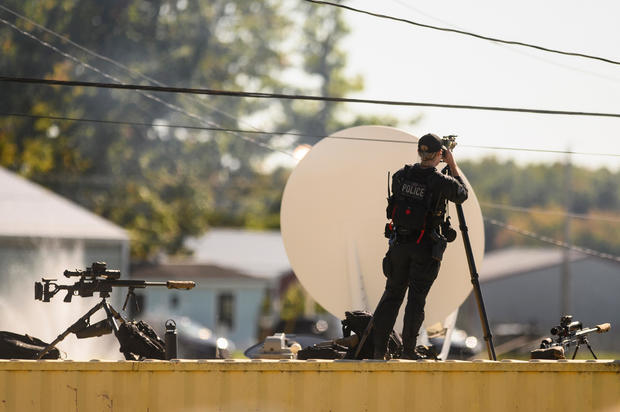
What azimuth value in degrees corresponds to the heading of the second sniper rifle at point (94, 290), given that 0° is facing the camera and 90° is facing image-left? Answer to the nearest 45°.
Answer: approximately 270°

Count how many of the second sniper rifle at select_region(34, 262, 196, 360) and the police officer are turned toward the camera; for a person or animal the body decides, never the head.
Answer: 0

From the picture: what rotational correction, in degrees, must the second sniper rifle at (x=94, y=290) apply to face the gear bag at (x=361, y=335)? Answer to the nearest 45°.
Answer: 0° — it already faces it

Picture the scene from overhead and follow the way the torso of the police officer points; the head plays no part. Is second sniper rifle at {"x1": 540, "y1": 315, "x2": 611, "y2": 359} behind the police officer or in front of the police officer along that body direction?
in front

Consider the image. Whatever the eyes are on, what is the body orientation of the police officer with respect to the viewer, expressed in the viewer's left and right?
facing away from the viewer and to the right of the viewer

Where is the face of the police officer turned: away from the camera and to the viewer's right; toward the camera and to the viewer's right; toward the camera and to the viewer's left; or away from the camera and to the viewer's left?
away from the camera and to the viewer's right

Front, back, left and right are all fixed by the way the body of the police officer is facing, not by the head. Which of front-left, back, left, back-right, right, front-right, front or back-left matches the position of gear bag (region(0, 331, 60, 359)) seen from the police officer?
back-left

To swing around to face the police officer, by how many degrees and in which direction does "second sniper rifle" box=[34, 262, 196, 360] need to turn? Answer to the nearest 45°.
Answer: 0° — it already faces them

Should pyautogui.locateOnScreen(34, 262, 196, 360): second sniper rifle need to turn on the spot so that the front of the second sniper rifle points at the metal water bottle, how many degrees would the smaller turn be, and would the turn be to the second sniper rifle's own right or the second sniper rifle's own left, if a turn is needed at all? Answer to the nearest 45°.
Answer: approximately 45° to the second sniper rifle's own right

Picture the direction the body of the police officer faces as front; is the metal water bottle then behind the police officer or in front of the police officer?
behind

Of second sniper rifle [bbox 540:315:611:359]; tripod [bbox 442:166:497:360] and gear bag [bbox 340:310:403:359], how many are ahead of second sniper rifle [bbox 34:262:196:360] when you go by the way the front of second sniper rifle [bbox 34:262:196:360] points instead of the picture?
3
